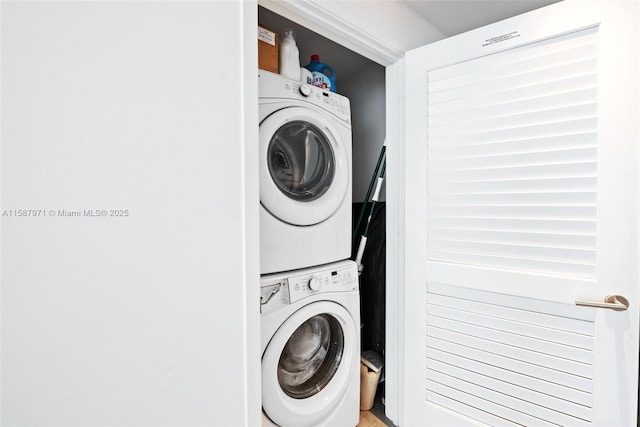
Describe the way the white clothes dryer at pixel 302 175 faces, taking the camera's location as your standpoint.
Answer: facing the viewer and to the right of the viewer

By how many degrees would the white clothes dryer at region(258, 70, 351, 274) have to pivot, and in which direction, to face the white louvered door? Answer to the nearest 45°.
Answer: approximately 45° to its left
